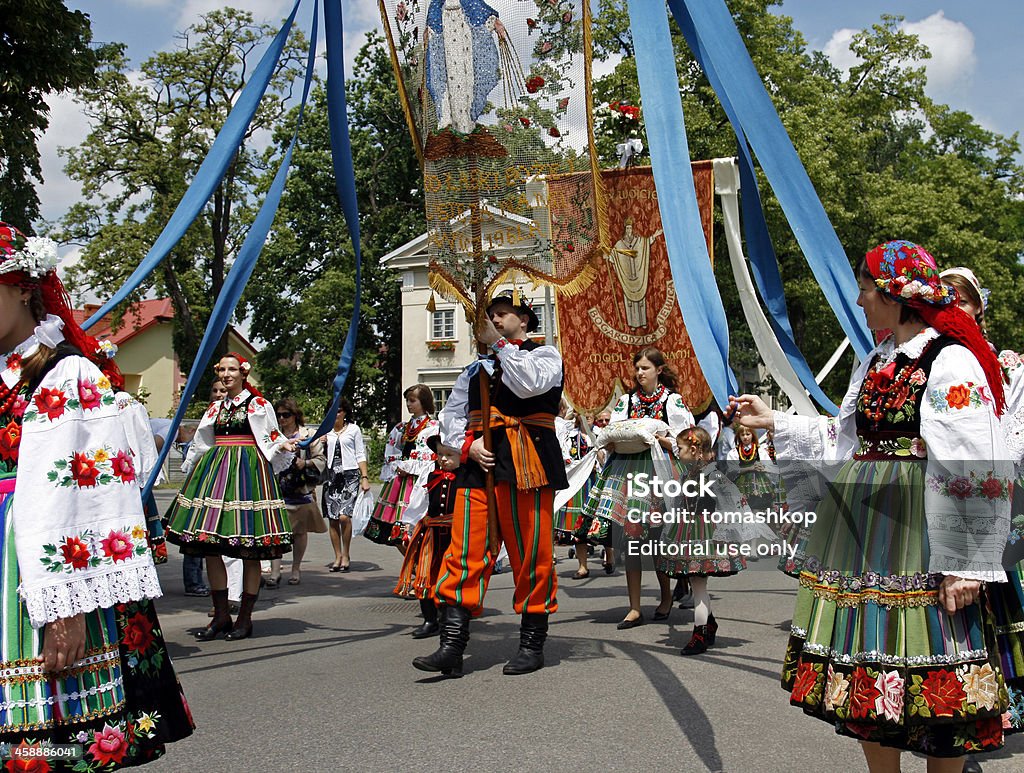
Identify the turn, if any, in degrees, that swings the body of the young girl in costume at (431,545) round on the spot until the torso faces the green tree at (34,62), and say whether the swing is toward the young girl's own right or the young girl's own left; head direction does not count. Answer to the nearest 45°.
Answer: approximately 90° to the young girl's own right

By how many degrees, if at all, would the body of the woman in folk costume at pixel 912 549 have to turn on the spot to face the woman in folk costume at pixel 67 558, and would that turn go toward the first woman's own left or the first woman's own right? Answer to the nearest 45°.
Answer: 0° — they already face them

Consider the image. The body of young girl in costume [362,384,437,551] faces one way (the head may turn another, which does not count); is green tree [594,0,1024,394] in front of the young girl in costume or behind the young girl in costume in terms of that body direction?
behind

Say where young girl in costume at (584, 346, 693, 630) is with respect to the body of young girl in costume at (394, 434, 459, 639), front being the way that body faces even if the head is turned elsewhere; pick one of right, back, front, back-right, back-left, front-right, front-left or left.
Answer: back-left

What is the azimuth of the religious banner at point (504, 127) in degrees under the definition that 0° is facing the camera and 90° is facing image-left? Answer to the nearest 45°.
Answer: approximately 0°

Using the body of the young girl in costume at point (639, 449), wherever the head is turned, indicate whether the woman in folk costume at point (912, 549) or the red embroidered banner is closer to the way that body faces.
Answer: the woman in folk costume

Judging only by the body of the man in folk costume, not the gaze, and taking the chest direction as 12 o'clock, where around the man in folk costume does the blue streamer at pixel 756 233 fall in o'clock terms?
The blue streamer is roughly at 8 o'clock from the man in folk costume.

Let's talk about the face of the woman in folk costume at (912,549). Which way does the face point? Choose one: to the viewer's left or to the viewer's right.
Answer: to the viewer's left
